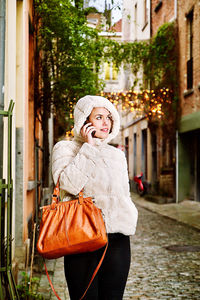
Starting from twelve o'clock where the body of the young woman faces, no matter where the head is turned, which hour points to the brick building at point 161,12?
The brick building is roughly at 8 o'clock from the young woman.

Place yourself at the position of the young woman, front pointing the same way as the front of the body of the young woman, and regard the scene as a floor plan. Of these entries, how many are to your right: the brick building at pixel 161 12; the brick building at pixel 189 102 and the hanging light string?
0

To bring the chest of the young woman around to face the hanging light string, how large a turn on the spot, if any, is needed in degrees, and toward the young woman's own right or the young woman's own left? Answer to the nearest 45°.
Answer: approximately 135° to the young woman's own left

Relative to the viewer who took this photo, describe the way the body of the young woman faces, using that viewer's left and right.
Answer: facing the viewer and to the right of the viewer

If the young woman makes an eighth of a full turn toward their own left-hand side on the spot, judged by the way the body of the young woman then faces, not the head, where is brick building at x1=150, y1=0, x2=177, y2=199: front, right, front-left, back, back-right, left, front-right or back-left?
left

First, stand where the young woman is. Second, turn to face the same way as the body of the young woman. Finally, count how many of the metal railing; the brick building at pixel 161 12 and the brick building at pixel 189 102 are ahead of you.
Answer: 0

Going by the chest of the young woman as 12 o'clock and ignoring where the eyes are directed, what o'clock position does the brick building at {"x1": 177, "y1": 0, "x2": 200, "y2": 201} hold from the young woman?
The brick building is roughly at 8 o'clock from the young woman.

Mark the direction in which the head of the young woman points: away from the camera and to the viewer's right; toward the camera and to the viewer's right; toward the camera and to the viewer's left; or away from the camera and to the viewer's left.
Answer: toward the camera and to the viewer's right
